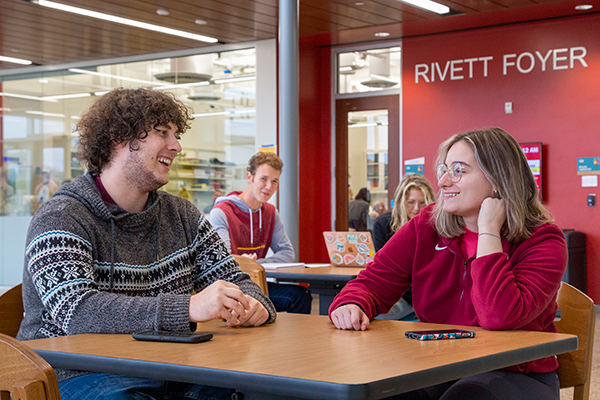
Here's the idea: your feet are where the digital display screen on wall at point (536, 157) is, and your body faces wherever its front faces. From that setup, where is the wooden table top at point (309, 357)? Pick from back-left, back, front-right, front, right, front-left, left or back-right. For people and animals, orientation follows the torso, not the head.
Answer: front

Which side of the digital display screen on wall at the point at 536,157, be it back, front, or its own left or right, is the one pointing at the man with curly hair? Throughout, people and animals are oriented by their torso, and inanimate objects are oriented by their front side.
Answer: front

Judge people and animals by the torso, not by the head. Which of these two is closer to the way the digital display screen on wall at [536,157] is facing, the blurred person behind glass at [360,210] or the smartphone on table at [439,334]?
the smartphone on table

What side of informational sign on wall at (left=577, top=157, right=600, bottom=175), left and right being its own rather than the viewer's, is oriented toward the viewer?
front

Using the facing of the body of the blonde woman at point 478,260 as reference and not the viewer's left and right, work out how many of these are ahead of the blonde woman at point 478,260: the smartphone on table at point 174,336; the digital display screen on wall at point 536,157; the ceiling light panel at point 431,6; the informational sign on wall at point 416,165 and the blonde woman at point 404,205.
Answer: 1

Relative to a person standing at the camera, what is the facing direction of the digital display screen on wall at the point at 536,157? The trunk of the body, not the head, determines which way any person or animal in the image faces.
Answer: facing the viewer

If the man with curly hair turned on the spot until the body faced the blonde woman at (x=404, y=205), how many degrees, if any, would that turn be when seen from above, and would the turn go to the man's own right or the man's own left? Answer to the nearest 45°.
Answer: approximately 90° to the man's own left

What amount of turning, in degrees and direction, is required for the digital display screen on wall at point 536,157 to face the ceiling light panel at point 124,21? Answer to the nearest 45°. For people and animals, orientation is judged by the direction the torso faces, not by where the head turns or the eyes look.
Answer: approximately 90° to its right

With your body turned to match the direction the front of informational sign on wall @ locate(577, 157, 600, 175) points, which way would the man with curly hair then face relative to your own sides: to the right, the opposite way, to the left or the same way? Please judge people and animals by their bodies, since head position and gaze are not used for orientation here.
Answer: to the left

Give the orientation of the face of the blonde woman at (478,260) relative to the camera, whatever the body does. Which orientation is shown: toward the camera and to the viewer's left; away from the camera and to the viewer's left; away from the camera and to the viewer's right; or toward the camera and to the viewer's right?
toward the camera and to the viewer's left

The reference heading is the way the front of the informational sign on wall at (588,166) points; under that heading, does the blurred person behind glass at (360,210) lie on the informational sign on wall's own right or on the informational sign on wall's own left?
on the informational sign on wall's own right

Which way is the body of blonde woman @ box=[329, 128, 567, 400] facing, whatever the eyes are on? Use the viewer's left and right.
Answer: facing the viewer and to the left of the viewer

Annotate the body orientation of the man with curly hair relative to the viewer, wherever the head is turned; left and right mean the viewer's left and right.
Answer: facing the viewer and to the right of the viewer

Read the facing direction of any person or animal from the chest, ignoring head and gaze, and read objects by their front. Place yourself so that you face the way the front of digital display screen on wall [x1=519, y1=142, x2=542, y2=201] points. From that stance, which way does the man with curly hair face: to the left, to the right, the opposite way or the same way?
to the left

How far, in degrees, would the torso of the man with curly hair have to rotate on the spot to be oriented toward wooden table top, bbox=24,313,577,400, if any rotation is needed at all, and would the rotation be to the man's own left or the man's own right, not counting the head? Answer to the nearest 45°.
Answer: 0° — they already face it

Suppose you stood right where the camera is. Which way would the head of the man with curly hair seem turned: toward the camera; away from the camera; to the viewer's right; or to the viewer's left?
to the viewer's right

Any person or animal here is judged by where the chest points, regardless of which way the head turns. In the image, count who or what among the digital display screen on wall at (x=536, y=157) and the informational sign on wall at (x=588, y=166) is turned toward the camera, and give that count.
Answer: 2

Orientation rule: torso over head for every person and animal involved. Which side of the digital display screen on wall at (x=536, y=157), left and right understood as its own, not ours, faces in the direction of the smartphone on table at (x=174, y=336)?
front

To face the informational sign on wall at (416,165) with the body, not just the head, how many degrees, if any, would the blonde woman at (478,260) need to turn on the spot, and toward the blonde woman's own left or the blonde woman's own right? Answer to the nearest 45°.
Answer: approximately 135° to the blonde woman's own right
